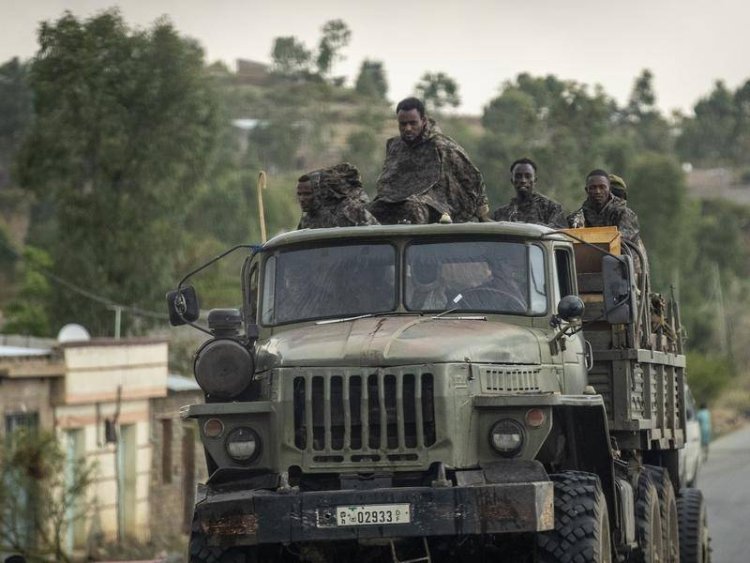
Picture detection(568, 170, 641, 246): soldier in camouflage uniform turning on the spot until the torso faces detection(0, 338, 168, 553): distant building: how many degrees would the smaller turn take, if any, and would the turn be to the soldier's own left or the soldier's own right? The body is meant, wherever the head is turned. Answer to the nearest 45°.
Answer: approximately 135° to the soldier's own right

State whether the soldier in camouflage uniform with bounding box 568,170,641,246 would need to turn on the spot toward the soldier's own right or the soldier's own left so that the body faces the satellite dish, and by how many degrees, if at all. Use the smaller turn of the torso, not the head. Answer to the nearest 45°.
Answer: approximately 135° to the soldier's own right

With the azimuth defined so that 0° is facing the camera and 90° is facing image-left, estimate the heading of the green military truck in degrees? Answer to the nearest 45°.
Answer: approximately 0°

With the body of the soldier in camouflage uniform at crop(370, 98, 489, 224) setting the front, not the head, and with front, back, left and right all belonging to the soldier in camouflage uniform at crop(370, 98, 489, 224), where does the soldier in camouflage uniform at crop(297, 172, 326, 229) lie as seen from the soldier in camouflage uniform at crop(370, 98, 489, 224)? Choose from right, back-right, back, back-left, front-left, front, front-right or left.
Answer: front-right

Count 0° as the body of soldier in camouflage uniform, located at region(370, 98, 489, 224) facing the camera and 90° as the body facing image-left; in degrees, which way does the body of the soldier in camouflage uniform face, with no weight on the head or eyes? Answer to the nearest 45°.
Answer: approximately 45°

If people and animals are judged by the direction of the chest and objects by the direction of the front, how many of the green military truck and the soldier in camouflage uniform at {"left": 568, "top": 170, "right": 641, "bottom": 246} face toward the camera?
2
